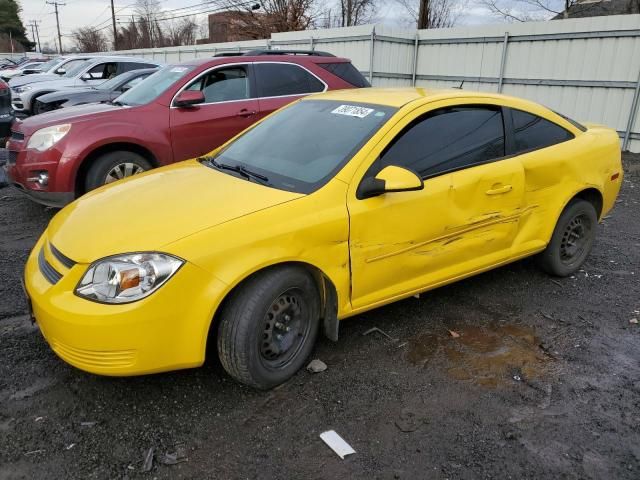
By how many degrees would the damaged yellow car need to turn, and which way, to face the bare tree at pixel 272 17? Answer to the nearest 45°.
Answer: approximately 135° to its right

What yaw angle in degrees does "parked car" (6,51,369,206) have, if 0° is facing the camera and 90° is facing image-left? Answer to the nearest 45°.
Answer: approximately 45°

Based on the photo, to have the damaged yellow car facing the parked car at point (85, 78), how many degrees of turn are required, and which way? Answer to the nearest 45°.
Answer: approximately 90° to its right

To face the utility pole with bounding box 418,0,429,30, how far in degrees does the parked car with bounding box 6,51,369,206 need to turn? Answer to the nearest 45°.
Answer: approximately 180°

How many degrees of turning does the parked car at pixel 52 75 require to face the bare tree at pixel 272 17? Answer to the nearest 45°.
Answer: approximately 180°
